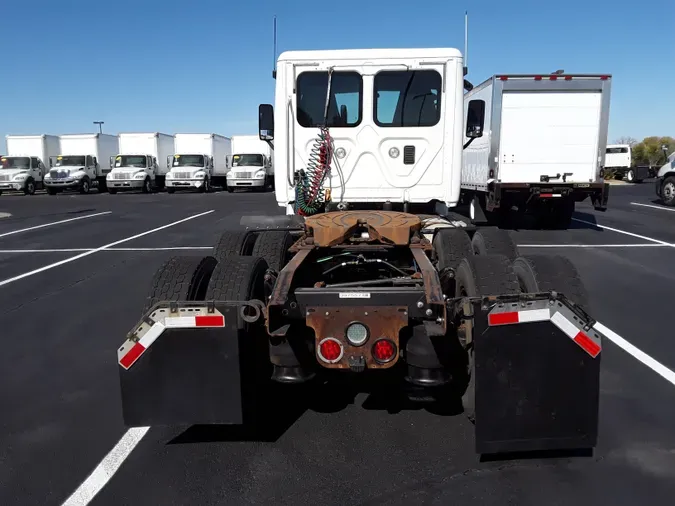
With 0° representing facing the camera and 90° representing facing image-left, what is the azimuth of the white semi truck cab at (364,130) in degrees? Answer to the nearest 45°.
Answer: approximately 180°

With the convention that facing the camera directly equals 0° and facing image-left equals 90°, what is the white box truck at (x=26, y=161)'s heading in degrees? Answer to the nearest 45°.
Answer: approximately 45°

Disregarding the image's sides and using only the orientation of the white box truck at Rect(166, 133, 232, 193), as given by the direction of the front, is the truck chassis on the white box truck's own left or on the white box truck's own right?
on the white box truck's own left

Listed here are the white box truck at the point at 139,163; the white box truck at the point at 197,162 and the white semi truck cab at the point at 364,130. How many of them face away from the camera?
1

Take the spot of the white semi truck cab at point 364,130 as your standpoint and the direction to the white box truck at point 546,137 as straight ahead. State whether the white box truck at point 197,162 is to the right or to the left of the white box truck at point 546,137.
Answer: left

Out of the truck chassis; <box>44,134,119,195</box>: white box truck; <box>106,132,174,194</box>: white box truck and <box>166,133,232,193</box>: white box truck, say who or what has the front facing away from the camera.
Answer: the truck chassis

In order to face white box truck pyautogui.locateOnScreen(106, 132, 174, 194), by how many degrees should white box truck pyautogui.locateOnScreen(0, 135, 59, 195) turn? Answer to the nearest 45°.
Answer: approximately 135° to its left

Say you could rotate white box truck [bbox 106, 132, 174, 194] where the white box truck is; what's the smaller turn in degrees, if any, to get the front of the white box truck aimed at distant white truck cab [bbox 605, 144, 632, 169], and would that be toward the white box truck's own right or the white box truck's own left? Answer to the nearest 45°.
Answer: approximately 135° to the white box truck's own left

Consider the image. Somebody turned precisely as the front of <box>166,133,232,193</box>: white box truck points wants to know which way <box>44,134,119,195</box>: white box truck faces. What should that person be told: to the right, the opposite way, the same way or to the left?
the same way

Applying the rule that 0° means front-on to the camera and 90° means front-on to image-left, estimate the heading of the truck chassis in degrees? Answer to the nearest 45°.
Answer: approximately 180°

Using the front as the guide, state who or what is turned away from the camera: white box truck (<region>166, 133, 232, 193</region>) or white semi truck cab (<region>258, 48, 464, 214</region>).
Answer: the white semi truck cab

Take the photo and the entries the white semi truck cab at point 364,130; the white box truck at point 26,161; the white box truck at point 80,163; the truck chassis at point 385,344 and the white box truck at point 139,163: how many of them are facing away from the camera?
2

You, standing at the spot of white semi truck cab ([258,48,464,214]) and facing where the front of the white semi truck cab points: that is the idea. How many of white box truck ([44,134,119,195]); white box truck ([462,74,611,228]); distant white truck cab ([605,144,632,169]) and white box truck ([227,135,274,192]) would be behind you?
0

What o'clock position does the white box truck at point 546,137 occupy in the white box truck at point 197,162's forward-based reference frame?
the white box truck at point 546,137 is roughly at 10 o'clock from the white box truck at point 197,162.

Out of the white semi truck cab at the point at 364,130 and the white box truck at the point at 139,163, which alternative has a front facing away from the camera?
the white semi truck cab

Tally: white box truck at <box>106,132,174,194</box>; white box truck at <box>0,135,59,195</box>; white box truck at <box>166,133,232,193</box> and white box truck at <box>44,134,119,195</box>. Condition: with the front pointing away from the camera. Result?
0

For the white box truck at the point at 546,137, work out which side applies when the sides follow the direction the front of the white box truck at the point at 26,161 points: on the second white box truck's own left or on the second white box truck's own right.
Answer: on the second white box truck's own left

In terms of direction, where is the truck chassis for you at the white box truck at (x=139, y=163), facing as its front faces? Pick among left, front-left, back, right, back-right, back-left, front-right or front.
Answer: front-left

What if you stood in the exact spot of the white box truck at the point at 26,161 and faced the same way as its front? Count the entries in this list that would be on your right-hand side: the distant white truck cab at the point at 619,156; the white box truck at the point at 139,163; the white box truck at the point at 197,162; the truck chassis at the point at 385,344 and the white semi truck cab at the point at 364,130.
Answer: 0
